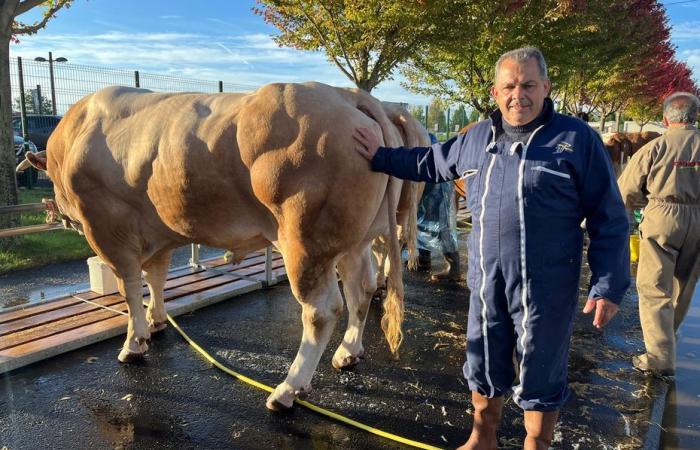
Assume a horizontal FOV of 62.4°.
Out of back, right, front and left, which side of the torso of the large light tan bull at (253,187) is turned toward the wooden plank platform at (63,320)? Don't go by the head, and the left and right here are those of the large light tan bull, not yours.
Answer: front

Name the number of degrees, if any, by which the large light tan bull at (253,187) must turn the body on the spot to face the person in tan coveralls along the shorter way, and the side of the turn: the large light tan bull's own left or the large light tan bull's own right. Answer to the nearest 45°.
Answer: approximately 135° to the large light tan bull's own right

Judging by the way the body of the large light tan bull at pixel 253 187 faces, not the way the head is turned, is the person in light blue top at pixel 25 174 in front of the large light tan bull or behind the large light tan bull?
in front

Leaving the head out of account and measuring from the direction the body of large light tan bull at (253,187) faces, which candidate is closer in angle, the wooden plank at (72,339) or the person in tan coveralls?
the wooden plank

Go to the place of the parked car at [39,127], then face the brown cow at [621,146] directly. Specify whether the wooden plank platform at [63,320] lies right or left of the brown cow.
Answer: right

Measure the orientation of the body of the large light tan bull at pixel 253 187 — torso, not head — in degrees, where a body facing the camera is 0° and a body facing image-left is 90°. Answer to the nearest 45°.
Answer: approximately 135°

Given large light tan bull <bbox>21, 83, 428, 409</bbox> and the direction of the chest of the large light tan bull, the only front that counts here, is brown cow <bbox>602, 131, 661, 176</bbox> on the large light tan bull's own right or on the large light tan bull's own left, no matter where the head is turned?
on the large light tan bull's own right

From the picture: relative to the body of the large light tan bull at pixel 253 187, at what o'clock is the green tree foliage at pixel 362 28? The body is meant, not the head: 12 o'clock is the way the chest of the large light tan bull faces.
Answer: The green tree foliage is roughly at 2 o'clock from the large light tan bull.

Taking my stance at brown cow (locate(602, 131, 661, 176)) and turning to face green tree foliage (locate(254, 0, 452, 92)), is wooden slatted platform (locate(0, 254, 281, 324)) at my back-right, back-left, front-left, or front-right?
front-left

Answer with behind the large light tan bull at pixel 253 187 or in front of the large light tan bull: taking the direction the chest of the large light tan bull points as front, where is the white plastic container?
in front
